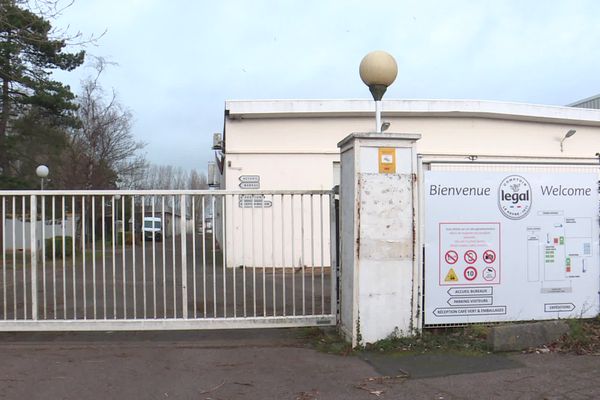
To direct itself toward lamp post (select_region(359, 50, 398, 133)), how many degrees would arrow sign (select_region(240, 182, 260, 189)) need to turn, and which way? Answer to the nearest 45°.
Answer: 0° — it already faces it

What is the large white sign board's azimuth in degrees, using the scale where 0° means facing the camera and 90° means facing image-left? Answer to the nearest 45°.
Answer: approximately 0°

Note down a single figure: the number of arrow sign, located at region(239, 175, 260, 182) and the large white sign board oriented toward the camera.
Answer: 2

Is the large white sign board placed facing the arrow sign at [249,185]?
no

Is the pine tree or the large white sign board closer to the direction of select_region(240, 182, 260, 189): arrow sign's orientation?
the large white sign board

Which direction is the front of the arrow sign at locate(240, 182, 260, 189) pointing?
toward the camera

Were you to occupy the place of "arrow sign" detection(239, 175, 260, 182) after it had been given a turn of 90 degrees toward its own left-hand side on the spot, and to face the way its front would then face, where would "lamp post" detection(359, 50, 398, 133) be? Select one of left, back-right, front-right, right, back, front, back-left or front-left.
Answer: right

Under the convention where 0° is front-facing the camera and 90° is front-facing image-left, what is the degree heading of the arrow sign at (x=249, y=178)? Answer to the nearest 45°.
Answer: approximately 0°

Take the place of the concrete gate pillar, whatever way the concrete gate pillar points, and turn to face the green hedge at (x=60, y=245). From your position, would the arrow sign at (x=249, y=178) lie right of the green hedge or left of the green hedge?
right

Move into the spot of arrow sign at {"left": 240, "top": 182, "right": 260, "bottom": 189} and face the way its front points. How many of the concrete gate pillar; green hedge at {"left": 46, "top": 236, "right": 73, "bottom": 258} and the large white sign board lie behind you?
0

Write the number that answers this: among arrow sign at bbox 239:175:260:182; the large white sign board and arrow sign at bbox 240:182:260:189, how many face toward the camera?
3

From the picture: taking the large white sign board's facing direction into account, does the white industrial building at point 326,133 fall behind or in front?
behind

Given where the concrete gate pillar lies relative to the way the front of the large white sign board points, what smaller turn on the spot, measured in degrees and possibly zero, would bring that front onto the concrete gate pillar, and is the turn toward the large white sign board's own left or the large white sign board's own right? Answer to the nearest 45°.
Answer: approximately 45° to the large white sign board's own right

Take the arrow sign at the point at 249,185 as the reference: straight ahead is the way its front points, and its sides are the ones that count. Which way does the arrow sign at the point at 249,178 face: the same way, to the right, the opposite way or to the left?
the same way
